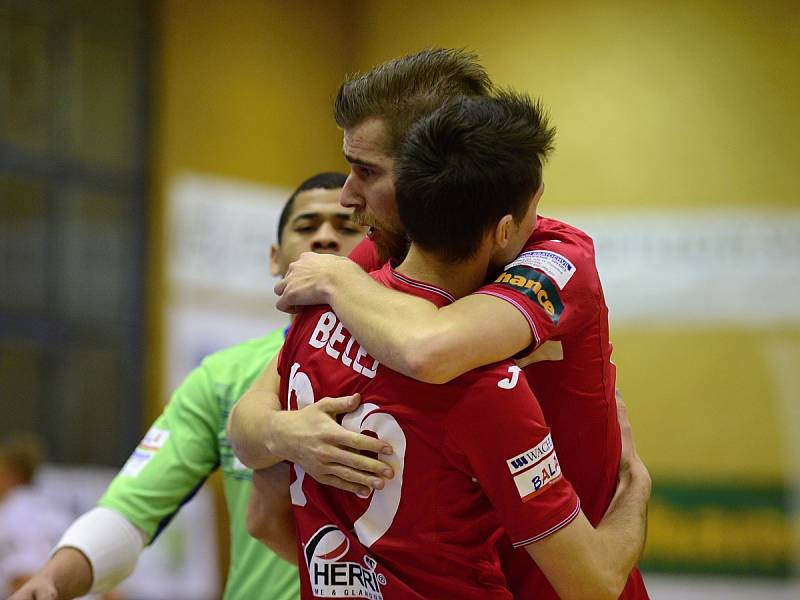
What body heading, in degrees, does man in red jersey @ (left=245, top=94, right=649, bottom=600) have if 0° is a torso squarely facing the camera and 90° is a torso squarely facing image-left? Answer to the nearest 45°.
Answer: approximately 225°

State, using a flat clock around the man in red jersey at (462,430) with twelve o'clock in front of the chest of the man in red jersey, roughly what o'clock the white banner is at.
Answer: The white banner is roughly at 11 o'clock from the man in red jersey.

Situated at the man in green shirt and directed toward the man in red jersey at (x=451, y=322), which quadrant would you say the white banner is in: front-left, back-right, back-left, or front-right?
back-left
